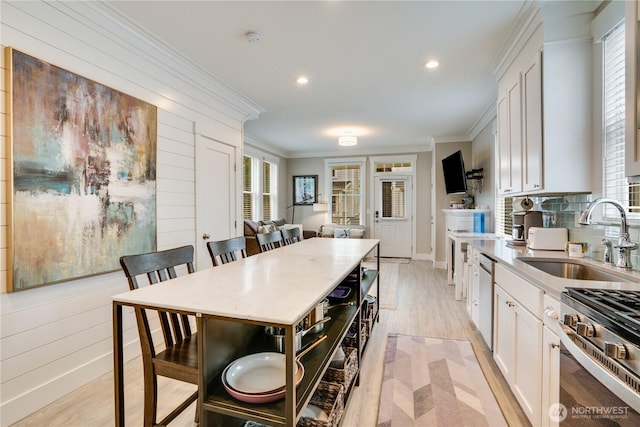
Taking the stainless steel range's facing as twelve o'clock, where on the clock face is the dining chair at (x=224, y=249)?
The dining chair is roughly at 1 o'clock from the stainless steel range.

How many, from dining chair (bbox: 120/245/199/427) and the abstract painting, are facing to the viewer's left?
0

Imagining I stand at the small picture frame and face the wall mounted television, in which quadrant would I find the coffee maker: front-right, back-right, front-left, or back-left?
front-right

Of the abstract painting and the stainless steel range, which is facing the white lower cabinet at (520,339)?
the abstract painting

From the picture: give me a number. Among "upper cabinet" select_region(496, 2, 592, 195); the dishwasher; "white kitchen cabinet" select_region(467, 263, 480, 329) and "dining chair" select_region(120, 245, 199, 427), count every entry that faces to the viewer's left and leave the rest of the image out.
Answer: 3

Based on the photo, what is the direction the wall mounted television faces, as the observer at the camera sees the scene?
facing the viewer and to the left of the viewer

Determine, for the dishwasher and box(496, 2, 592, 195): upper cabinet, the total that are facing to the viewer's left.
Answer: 2

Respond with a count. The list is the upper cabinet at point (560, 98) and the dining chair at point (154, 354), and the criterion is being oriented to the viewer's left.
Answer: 1

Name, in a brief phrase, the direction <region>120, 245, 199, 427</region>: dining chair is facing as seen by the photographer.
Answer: facing the viewer and to the right of the viewer

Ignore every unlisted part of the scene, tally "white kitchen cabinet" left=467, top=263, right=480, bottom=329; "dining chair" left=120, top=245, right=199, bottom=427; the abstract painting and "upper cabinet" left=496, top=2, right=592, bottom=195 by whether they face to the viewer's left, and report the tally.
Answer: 2

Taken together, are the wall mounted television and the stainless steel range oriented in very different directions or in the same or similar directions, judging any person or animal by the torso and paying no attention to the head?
same or similar directions

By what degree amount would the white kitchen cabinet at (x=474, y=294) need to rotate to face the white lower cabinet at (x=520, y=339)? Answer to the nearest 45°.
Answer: approximately 90° to its left

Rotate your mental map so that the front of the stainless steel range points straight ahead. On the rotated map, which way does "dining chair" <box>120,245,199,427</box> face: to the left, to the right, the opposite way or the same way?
the opposite way

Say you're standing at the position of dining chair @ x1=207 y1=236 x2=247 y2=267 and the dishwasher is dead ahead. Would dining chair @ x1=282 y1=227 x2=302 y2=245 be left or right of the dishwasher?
left

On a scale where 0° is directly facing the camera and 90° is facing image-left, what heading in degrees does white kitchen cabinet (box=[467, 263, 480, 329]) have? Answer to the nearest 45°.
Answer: approximately 90°

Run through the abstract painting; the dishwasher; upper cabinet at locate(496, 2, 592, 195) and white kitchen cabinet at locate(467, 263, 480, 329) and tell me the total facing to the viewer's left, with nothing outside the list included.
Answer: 3

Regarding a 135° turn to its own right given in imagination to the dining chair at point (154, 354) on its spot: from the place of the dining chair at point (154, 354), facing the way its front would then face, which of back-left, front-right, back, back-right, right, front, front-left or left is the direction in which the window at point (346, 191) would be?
back-right

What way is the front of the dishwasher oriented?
to the viewer's left

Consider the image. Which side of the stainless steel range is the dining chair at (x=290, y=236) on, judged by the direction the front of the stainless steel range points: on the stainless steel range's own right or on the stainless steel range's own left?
on the stainless steel range's own right
